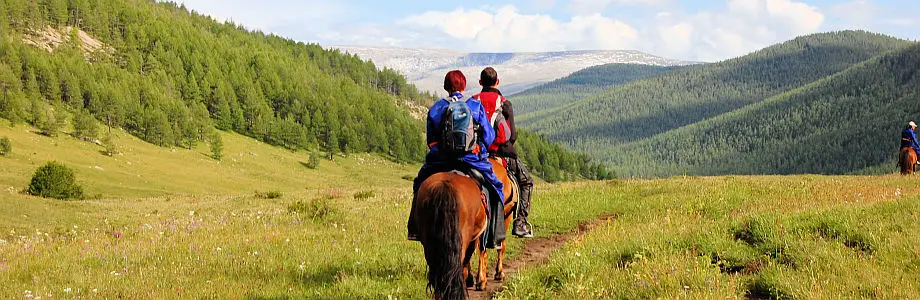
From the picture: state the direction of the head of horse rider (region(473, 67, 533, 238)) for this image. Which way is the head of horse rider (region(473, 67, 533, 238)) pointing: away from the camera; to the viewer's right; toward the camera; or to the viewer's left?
away from the camera

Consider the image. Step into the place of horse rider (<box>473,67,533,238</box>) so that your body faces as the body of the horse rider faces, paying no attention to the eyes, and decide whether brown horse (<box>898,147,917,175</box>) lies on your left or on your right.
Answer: on your right

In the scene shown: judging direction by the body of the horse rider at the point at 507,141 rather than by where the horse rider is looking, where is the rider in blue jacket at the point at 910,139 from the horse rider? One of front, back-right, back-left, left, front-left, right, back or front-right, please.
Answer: front-right

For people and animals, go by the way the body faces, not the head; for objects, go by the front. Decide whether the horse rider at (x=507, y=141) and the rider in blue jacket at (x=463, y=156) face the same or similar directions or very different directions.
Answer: same or similar directions

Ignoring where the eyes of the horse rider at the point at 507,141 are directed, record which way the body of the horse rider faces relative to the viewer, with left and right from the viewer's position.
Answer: facing away from the viewer

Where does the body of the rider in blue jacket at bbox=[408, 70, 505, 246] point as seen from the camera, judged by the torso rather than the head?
away from the camera

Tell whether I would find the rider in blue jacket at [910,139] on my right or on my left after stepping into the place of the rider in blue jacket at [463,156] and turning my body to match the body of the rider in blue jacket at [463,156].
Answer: on my right

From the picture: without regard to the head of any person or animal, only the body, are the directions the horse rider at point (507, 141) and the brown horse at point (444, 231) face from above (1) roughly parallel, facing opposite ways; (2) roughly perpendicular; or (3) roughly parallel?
roughly parallel

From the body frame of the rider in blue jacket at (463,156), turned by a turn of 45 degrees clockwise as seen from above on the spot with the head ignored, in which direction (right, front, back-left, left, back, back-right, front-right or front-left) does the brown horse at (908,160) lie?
front

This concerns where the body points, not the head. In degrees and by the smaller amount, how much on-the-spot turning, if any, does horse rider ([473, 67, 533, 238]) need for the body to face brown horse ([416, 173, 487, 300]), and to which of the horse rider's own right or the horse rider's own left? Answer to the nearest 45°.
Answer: approximately 180°

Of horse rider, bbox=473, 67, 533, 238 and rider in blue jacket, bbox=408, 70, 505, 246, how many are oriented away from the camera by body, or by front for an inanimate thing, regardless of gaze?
2

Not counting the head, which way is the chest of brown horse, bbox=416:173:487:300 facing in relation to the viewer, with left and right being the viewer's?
facing away from the viewer
